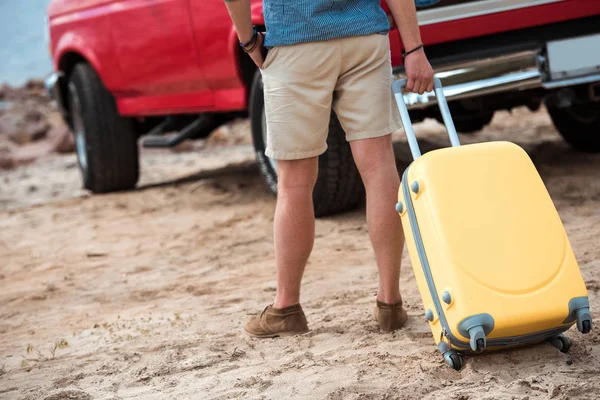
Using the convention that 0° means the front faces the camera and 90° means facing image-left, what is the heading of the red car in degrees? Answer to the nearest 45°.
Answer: approximately 135°

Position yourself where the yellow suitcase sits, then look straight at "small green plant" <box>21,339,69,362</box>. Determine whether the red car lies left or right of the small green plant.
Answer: right

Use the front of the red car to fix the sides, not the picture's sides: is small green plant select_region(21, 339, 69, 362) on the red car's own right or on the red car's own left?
on the red car's own left

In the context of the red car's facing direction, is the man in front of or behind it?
behind

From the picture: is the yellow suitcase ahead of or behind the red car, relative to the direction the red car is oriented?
behind
